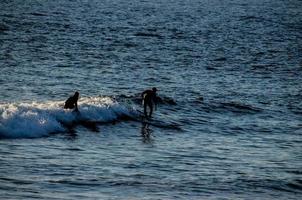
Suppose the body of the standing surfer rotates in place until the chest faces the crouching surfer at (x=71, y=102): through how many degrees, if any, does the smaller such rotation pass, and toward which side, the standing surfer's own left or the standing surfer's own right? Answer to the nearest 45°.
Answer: approximately 135° to the standing surfer's own right
